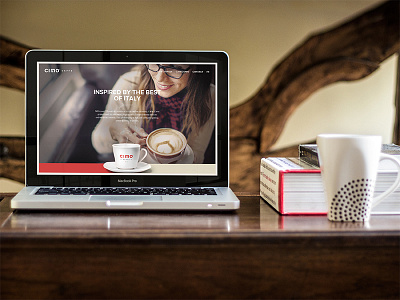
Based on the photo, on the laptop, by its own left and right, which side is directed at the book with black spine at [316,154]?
left

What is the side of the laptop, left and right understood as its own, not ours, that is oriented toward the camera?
front

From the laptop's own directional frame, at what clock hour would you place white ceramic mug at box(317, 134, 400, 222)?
The white ceramic mug is roughly at 10 o'clock from the laptop.

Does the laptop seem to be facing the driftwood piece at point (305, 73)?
no

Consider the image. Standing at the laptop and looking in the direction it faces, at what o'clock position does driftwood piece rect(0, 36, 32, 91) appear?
The driftwood piece is roughly at 5 o'clock from the laptop.

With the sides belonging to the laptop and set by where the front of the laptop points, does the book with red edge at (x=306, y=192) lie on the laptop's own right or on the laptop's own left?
on the laptop's own left
